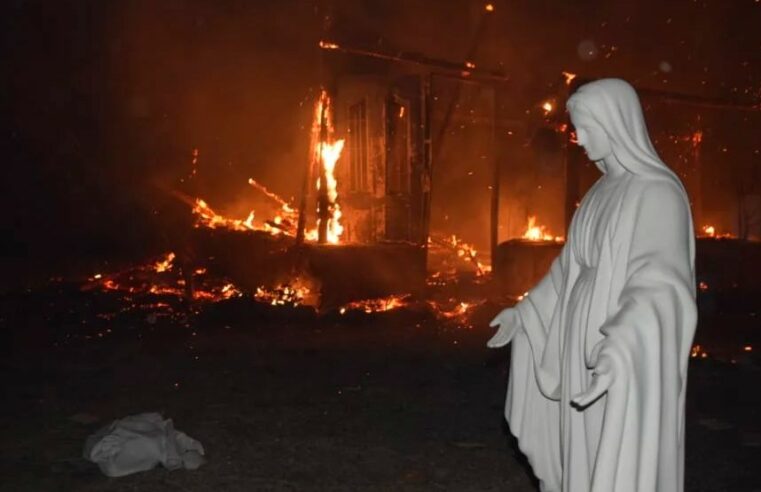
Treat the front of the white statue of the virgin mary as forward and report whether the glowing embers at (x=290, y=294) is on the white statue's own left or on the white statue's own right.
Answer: on the white statue's own right

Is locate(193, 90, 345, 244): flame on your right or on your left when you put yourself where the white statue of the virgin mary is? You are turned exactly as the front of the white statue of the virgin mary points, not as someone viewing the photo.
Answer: on your right

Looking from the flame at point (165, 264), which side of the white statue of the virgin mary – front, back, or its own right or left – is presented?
right

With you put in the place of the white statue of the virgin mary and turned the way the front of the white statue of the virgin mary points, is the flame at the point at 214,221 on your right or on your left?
on your right

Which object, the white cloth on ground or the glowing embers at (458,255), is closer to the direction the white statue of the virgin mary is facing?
the white cloth on ground

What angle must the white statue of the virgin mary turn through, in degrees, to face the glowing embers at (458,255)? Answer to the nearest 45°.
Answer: approximately 135° to its right

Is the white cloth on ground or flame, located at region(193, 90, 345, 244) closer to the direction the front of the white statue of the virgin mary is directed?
the white cloth on ground

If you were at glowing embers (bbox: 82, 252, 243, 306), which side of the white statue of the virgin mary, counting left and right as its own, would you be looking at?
right

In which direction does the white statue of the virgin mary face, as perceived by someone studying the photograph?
facing the viewer and to the left of the viewer
